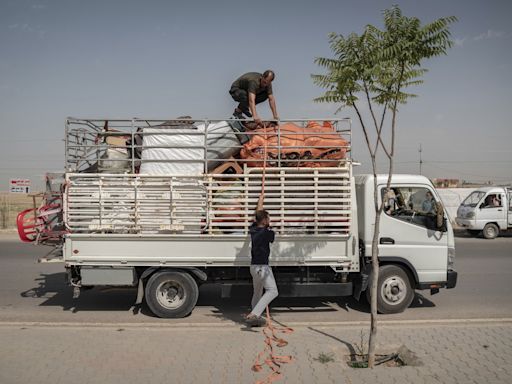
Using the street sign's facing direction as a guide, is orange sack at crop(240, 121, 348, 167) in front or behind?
in front

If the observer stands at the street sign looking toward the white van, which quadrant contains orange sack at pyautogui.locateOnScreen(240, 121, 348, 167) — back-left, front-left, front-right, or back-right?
front-right

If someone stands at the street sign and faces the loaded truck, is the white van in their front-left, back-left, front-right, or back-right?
front-left

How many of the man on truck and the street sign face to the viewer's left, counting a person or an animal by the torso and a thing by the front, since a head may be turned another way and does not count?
0

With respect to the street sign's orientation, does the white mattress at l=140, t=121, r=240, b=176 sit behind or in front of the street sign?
in front

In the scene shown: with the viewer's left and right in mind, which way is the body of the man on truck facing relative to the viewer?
facing the viewer and to the right of the viewer

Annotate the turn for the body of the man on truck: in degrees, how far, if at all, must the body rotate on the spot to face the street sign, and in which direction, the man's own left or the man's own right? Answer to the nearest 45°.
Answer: approximately 180°

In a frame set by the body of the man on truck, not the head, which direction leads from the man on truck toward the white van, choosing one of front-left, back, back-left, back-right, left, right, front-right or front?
left

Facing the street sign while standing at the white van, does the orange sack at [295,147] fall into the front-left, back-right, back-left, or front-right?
front-left

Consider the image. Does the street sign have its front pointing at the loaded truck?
yes

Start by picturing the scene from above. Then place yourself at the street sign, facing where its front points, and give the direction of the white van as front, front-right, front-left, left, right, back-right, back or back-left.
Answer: front-left

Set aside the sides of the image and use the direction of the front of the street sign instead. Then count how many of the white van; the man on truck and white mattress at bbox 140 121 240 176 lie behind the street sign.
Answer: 0

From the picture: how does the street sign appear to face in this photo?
toward the camera

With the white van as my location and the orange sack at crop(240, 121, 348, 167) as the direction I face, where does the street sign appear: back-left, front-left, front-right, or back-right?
front-right

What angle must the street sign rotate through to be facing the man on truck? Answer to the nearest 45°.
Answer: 0° — it already faces them
